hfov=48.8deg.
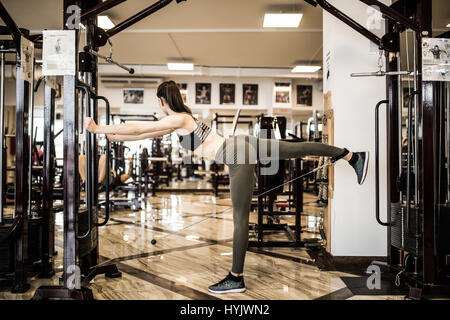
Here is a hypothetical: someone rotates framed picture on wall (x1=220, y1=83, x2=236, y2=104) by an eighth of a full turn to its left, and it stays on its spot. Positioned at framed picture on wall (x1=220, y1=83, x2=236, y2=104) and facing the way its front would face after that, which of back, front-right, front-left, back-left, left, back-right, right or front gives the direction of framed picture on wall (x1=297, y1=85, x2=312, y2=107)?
front-left

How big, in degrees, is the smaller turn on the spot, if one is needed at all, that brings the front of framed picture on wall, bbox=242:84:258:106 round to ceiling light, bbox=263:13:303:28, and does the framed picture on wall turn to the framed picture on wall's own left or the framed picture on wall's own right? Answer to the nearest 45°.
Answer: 0° — it already faces it

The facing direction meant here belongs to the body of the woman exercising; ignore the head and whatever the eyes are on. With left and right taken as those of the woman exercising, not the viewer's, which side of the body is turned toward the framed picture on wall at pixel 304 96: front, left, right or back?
right

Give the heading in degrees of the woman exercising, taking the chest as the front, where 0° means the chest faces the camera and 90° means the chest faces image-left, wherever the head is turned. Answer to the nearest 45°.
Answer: approximately 90°

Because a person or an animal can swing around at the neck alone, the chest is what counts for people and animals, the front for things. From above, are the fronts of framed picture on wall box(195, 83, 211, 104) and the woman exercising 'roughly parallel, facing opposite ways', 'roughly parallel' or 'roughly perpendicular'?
roughly perpendicular

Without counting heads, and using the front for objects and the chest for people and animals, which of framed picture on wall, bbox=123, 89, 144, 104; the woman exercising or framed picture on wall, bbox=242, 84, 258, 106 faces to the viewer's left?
the woman exercising

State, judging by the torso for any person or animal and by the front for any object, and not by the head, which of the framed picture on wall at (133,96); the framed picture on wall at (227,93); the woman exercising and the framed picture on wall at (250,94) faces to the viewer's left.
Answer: the woman exercising

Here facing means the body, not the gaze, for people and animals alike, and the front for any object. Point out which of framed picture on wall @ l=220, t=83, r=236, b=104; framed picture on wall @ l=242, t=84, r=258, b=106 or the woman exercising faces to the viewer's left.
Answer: the woman exercising

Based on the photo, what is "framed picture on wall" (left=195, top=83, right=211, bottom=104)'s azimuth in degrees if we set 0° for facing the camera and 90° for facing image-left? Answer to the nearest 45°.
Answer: approximately 0°

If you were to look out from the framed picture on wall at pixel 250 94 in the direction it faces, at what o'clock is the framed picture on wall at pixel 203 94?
the framed picture on wall at pixel 203 94 is roughly at 3 o'clock from the framed picture on wall at pixel 250 94.

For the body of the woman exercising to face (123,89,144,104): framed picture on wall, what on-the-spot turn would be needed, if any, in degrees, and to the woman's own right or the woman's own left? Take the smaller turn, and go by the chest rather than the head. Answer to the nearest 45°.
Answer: approximately 90° to the woman's own right

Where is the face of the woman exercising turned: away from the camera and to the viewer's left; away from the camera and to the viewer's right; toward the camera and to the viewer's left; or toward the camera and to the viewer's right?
away from the camera and to the viewer's left
